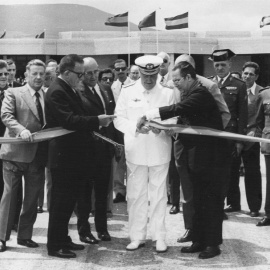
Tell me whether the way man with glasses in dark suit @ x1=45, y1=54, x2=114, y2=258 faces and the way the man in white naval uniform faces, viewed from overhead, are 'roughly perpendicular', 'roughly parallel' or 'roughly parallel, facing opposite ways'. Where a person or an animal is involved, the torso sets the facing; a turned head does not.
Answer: roughly perpendicular

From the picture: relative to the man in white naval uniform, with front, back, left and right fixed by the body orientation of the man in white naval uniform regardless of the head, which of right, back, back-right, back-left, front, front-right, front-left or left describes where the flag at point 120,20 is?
back

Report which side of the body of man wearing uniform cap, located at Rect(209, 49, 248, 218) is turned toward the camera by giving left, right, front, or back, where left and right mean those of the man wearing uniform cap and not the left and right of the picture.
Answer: front

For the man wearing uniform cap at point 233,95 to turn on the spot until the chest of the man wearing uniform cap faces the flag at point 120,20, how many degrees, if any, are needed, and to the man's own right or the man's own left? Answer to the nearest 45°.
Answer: approximately 180°

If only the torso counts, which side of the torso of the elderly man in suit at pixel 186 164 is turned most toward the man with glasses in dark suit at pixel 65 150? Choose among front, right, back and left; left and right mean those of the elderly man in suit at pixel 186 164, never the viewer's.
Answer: front

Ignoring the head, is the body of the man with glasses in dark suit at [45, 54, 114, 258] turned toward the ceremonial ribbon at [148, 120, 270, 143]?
yes

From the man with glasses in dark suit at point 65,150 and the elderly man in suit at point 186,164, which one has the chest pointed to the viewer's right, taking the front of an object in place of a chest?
the man with glasses in dark suit at point 65,150

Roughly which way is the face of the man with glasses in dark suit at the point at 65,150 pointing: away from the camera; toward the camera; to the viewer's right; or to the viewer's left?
to the viewer's right

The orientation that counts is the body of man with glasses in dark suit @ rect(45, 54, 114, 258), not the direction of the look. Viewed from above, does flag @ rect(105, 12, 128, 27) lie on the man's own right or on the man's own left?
on the man's own left

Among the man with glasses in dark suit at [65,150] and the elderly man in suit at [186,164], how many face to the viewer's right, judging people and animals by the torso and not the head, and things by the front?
1

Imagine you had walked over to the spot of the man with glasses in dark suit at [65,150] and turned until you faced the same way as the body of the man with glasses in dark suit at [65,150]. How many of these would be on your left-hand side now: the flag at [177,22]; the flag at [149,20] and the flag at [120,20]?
3

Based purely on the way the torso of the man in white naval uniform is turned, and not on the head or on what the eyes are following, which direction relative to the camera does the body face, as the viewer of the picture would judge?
toward the camera

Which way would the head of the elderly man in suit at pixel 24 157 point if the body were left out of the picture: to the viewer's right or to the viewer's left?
to the viewer's right
